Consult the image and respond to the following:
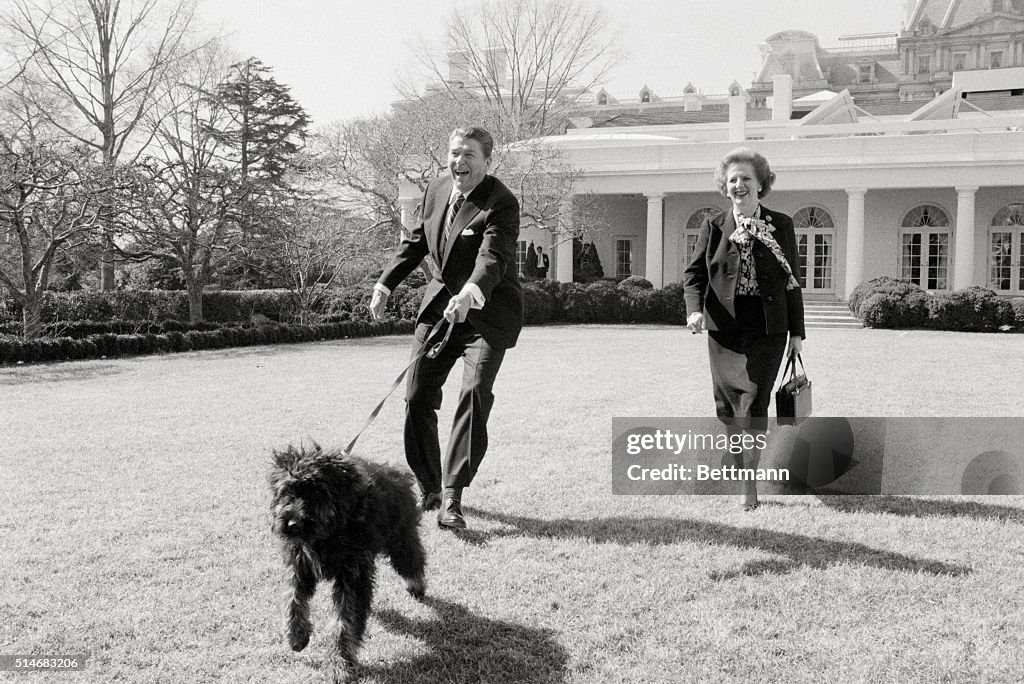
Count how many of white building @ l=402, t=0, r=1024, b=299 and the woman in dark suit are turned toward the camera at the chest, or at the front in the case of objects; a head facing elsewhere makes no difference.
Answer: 2

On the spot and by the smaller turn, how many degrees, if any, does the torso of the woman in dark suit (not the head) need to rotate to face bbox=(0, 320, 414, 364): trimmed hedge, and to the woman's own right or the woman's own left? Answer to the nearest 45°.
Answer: approximately 135° to the woman's own right

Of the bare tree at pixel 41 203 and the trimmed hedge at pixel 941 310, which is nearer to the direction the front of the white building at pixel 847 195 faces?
the trimmed hedge

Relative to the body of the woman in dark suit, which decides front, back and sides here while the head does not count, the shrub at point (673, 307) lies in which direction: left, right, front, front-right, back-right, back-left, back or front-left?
back

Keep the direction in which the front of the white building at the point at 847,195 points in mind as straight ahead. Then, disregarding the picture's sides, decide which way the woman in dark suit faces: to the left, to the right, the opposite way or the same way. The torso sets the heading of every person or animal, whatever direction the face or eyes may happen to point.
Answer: the same way

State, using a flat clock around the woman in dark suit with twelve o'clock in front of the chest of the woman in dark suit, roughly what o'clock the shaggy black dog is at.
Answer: The shaggy black dog is roughly at 1 o'clock from the woman in dark suit.

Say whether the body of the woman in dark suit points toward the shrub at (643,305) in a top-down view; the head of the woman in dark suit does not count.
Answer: no

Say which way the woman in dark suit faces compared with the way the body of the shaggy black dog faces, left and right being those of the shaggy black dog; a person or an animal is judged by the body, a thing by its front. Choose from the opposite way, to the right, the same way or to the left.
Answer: the same way

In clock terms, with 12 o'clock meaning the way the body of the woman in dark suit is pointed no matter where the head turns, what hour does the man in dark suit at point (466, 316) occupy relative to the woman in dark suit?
The man in dark suit is roughly at 2 o'clock from the woman in dark suit.

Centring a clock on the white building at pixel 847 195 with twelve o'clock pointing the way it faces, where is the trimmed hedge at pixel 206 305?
The trimmed hedge is roughly at 2 o'clock from the white building.

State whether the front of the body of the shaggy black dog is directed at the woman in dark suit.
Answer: no

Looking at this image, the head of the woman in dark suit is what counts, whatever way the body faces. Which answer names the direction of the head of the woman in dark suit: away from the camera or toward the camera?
toward the camera

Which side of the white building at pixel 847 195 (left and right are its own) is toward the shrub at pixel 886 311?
front

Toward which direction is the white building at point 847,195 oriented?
toward the camera

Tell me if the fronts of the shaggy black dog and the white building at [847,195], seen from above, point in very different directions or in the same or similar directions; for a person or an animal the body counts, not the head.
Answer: same or similar directions

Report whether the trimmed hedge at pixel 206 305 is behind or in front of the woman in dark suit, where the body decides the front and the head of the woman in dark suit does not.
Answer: behind

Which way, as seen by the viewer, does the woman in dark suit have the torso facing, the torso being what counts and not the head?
toward the camera

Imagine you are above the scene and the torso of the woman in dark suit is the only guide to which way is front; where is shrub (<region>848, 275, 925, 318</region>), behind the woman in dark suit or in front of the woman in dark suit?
behind
